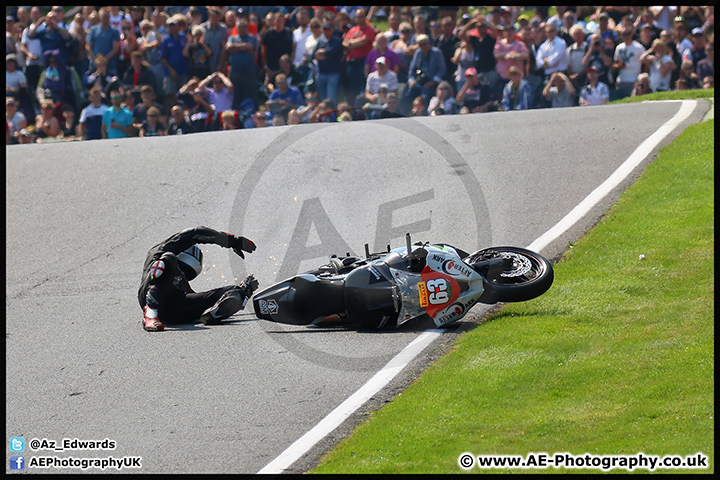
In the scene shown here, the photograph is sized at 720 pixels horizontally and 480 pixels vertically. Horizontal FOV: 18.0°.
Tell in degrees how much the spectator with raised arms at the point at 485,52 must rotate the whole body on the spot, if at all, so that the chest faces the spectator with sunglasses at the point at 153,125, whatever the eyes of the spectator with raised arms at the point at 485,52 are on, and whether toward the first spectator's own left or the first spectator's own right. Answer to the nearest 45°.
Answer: approximately 90° to the first spectator's own right

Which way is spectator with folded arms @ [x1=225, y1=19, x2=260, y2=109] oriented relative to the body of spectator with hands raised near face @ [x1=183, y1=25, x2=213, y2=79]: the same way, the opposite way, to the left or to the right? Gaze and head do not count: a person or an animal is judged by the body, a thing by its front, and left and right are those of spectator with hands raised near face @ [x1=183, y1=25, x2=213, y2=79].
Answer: the same way

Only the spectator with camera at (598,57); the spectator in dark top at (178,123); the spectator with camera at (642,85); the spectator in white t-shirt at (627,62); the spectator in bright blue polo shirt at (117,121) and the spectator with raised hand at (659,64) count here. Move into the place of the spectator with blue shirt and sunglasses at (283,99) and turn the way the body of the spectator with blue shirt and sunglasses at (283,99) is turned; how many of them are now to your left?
4

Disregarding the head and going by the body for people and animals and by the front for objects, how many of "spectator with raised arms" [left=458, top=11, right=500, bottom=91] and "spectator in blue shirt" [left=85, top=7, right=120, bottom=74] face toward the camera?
2

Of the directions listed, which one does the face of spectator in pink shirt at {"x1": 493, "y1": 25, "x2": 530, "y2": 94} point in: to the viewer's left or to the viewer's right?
to the viewer's left

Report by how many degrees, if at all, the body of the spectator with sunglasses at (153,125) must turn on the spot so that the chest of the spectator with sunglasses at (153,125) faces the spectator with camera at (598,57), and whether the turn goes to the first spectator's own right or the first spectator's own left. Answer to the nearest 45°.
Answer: approximately 90° to the first spectator's own left

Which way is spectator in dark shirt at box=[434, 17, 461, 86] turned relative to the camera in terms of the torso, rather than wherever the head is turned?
toward the camera

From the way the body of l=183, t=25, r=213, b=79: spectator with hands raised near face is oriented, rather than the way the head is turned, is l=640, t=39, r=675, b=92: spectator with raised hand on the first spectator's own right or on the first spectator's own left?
on the first spectator's own left

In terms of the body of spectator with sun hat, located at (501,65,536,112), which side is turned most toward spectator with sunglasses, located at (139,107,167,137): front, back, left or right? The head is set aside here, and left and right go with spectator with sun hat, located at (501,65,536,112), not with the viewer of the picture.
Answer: right

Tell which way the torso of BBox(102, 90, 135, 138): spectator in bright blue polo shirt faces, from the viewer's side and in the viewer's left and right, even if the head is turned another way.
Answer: facing the viewer

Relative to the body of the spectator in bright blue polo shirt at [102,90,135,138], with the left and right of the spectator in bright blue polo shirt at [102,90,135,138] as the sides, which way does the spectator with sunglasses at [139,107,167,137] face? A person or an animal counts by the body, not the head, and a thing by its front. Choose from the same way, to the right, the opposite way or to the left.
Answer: the same way

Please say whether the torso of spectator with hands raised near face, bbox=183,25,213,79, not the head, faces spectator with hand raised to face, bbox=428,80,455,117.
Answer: no

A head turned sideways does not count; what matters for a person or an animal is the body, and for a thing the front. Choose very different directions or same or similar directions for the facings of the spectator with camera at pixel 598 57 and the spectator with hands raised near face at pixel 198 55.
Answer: same or similar directions

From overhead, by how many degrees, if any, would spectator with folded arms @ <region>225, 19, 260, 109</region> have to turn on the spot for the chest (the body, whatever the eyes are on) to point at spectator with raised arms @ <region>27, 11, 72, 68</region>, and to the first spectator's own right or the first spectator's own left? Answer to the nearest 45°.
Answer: approximately 135° to the first spectator's own right

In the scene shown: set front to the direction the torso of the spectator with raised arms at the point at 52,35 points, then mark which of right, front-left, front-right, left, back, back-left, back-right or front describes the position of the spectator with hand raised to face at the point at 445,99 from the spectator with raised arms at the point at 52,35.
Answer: front-left

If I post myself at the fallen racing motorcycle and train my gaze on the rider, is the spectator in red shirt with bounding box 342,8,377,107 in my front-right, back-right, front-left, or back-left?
front-right

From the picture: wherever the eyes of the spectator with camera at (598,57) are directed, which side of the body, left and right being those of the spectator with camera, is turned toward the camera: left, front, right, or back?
front
